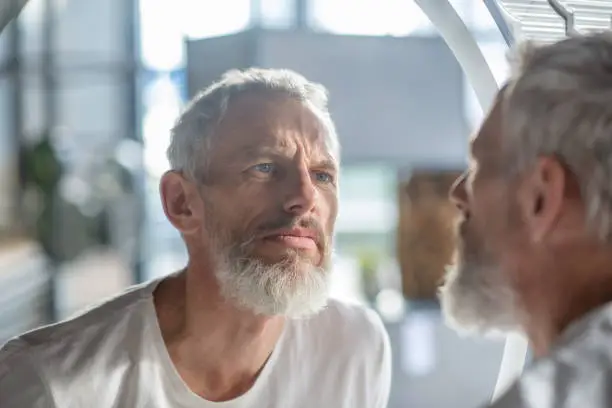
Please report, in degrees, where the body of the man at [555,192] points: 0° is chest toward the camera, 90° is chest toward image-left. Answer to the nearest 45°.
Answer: approximately 135°

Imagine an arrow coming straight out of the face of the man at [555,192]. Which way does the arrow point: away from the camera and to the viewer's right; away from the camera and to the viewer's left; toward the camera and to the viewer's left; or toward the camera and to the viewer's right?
away from the camera and to the viewer's left
